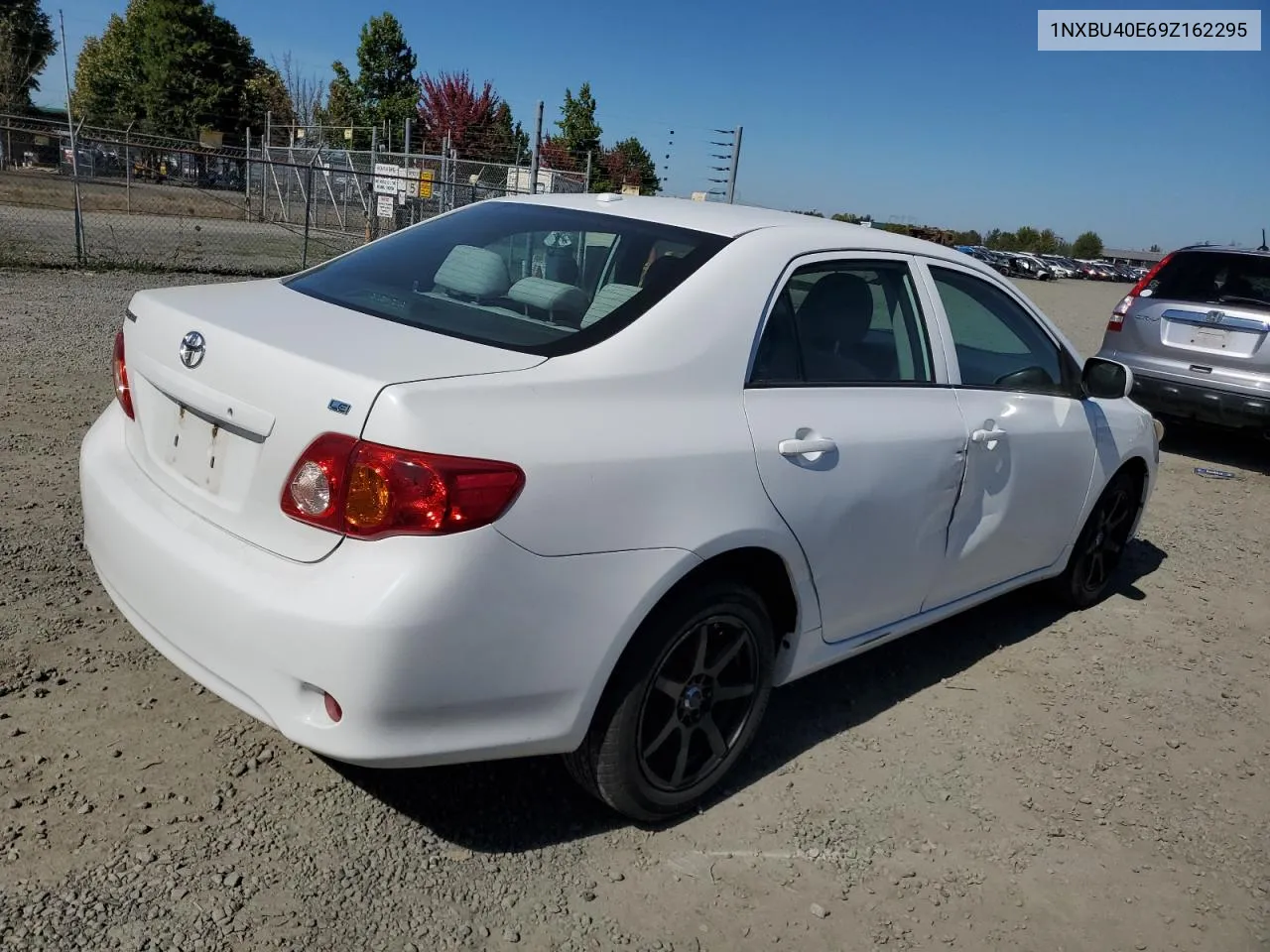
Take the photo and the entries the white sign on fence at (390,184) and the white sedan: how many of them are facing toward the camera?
1

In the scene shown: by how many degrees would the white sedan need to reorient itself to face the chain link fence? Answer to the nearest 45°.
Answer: approximately 90° to its left

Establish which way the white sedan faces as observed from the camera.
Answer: facing away from the viewer and to the right of the viewer

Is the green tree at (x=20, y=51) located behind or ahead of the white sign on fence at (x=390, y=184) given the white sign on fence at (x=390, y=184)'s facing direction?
behind

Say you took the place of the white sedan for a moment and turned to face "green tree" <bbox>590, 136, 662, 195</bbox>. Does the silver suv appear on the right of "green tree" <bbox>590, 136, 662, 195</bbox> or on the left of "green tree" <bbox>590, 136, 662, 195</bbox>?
right

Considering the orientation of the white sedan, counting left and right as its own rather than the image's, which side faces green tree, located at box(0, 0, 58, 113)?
left

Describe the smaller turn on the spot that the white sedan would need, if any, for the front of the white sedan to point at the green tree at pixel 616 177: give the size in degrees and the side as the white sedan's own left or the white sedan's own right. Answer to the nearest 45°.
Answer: approximately 45° to the white sedan's own left

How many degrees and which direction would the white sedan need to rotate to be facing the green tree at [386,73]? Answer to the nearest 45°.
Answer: approximately 45° to its left

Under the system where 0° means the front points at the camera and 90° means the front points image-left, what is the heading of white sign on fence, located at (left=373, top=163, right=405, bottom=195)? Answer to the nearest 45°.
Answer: approximately 0°

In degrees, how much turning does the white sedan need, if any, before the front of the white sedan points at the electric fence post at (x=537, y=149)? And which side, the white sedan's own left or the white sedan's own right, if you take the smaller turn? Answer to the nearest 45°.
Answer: approximately 45° to the white sedan's own left

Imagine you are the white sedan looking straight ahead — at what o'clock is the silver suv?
The silver suv is roughly at 12 o'clock from the white sedan.

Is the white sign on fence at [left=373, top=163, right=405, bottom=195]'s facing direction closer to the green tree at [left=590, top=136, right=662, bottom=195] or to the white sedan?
the white sedan

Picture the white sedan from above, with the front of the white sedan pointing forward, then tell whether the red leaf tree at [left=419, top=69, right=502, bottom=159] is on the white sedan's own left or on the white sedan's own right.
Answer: on the white sedan's own left

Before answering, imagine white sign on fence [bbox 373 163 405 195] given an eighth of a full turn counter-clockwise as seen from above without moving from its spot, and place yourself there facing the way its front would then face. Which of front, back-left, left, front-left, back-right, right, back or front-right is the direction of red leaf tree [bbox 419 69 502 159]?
back-left
